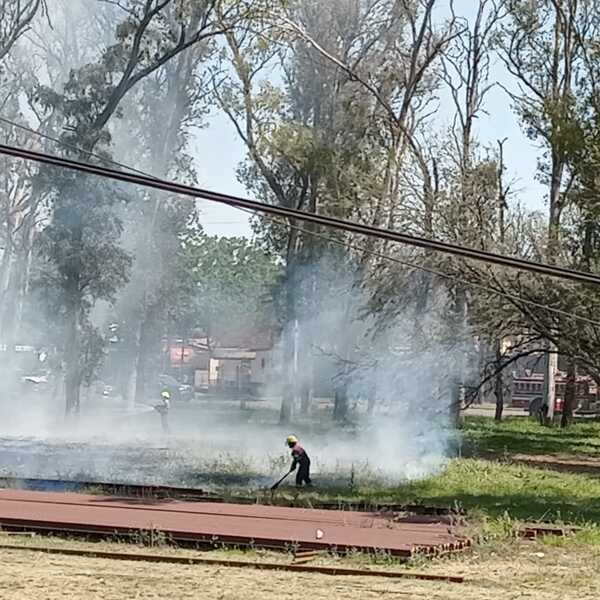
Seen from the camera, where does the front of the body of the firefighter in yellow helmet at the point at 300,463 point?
to the viewer's left

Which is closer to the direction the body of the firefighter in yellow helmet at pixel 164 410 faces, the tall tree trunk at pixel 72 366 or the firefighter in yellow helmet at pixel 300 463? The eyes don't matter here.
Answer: the tall tree trunk

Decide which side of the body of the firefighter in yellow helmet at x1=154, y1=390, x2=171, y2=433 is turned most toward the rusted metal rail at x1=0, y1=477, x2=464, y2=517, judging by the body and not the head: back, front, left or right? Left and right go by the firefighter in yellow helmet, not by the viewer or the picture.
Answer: left

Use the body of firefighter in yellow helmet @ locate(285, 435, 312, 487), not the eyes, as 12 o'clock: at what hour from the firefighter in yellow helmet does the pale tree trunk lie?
The pale tree trunk is roughly at 4 o'clock from the firefighter in yellow helmet.

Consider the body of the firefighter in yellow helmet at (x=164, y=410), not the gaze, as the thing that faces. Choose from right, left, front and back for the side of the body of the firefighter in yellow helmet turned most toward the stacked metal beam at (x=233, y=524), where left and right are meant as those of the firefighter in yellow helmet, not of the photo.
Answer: left

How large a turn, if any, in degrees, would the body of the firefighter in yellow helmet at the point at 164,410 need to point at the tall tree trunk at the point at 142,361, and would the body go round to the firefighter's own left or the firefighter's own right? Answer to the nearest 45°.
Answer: approximately 90° to the firefighter's own right

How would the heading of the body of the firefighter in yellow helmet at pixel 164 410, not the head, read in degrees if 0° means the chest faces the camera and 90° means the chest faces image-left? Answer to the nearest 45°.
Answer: approximately 90°

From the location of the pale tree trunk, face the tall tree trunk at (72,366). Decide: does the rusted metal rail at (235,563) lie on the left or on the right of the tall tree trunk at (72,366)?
left

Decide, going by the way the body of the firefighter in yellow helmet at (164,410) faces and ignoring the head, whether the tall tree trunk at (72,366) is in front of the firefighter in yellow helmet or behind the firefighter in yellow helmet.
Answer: in front

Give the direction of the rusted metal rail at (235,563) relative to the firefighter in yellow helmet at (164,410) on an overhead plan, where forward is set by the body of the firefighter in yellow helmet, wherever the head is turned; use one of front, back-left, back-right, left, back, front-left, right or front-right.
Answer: left

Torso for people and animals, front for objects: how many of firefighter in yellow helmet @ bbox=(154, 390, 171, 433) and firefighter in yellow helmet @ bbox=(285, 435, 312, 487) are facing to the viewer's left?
2
